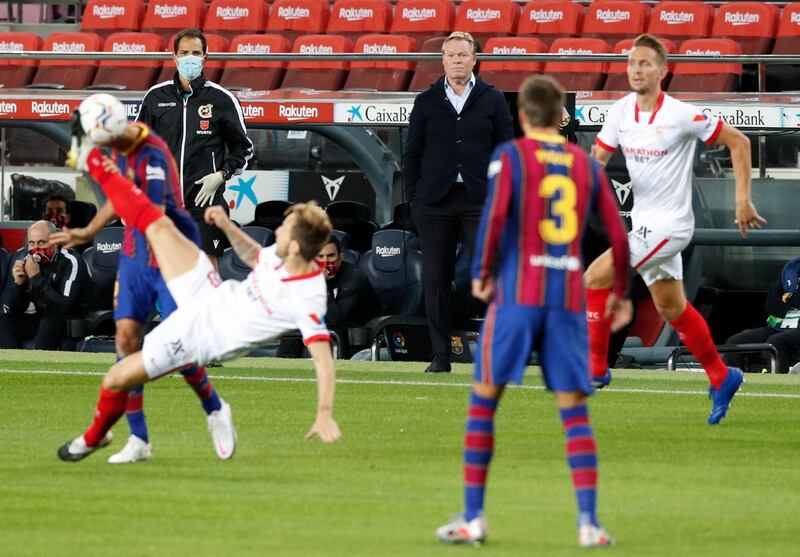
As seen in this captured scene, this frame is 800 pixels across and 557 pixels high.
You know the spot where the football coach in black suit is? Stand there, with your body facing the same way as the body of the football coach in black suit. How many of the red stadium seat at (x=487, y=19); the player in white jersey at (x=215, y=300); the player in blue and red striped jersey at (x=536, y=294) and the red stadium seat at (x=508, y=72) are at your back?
2

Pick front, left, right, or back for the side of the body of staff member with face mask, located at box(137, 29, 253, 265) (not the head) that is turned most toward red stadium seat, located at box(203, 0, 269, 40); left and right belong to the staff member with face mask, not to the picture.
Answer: back

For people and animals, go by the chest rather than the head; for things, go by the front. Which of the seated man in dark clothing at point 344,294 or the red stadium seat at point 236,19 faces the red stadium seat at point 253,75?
the red stadium seat at point 236,19

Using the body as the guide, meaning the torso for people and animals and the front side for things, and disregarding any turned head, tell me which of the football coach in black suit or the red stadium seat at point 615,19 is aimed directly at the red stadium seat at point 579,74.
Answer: the red stadium seat at point 615,19

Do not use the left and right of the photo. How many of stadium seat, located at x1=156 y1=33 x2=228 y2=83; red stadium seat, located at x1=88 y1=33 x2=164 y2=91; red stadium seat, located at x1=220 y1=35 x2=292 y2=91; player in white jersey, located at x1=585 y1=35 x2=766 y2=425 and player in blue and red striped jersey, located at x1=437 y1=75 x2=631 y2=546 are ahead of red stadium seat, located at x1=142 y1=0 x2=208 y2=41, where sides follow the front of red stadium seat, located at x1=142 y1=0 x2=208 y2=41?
5

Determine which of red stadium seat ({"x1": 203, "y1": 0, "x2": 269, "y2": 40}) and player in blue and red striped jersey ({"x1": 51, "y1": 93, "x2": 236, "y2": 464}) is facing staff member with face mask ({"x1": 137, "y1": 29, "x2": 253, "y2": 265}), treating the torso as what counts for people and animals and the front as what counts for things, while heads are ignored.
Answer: the red stadium seat

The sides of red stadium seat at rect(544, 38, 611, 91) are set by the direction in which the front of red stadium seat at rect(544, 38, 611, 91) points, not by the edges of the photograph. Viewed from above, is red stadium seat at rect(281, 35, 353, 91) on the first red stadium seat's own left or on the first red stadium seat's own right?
on the first red stadium seat's own right

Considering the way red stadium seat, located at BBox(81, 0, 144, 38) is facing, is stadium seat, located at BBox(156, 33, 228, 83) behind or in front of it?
in front

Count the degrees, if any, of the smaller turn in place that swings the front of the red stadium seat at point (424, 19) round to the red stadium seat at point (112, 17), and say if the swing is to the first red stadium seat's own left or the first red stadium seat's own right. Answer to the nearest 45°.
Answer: approximately 90° to the first red stadium seat's own right
